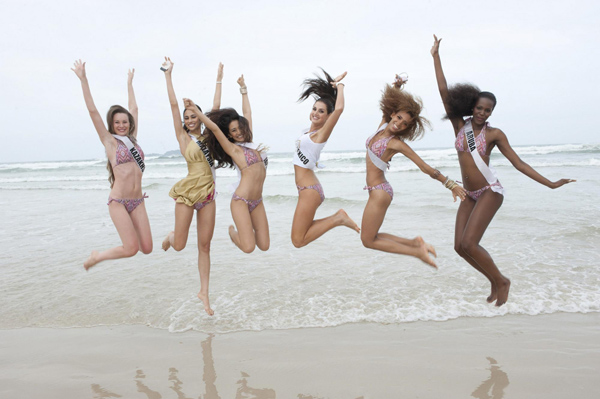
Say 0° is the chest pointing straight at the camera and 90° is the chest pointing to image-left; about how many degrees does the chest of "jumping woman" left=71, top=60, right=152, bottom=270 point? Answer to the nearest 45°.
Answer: approximately 315°
